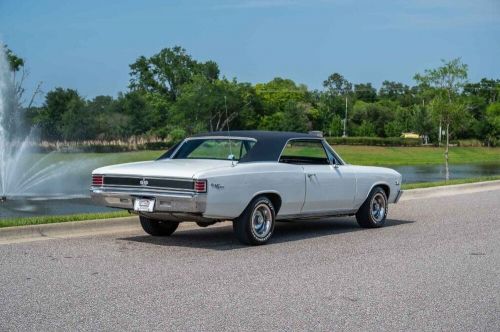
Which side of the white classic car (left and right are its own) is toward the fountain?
left

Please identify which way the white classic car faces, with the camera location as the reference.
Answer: facing away from the viewer and to the right of the viewer
